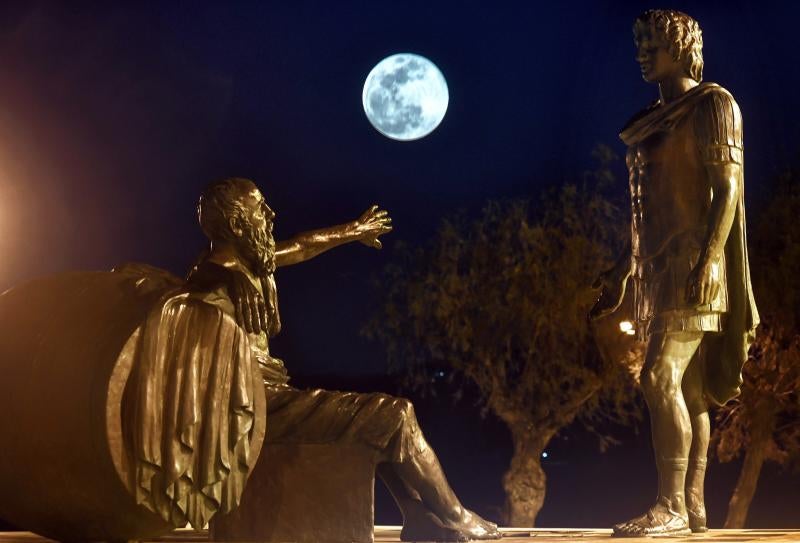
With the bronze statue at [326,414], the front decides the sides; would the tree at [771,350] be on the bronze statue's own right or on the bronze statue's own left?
on the bronze statue's own left

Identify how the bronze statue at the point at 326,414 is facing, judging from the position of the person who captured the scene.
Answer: facing to the right of the viewer

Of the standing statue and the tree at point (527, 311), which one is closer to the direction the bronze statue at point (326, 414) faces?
the standing statue

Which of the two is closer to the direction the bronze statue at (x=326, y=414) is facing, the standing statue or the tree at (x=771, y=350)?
the standing statue

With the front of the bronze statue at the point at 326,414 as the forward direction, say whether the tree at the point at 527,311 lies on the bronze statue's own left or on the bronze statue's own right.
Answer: on the bronze statue's own left

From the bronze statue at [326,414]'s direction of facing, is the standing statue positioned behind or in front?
in front
